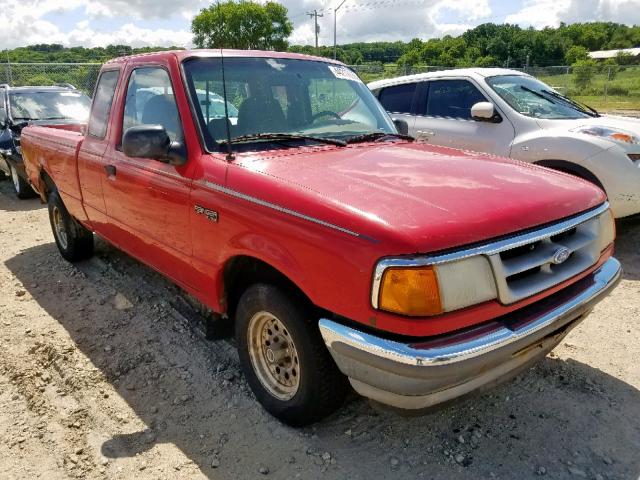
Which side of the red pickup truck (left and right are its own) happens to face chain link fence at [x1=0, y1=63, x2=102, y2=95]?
back

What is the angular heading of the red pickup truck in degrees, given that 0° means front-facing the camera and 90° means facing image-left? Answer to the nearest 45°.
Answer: approximately 315°

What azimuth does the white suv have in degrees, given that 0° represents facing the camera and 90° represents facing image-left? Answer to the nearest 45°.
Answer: approximately 315°

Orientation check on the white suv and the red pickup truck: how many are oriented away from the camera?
0

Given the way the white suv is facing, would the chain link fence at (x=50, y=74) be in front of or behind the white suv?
behind

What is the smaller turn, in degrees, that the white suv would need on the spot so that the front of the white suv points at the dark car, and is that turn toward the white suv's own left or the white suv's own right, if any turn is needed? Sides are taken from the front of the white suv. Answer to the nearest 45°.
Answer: approximately 135° to the white suv's own right

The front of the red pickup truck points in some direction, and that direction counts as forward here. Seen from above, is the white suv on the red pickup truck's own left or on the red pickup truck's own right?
on the red pickup truck's own left

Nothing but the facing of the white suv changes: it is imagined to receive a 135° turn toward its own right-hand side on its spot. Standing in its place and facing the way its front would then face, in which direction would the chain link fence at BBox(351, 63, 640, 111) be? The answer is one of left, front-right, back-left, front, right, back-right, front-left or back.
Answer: right

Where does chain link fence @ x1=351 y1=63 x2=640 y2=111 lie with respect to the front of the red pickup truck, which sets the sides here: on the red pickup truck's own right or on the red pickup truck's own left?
on the red pickup truck's own left

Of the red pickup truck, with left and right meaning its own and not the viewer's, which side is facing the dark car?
back
